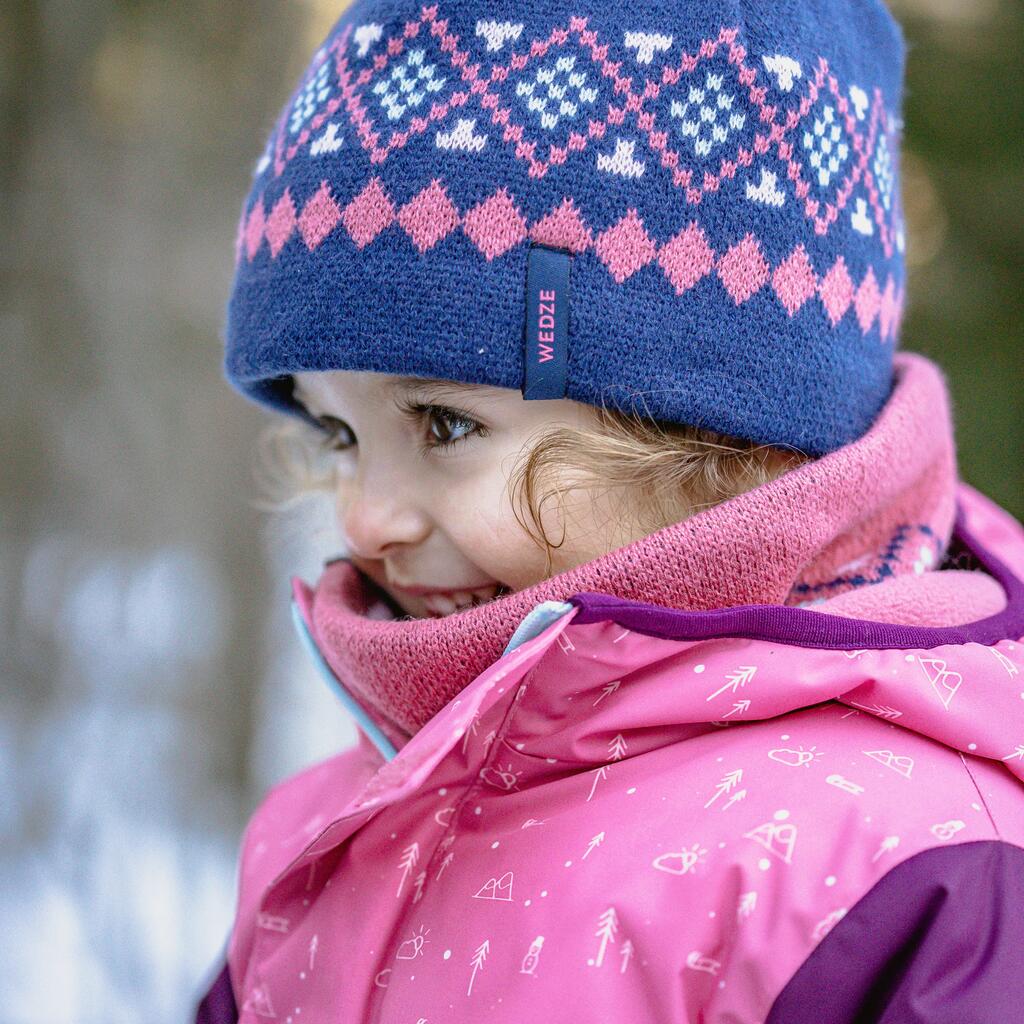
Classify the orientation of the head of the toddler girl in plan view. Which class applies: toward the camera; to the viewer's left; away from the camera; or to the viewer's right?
to the viewer's left

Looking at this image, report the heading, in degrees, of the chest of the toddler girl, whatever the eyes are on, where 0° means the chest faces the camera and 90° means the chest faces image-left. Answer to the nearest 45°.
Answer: approximately 45°
